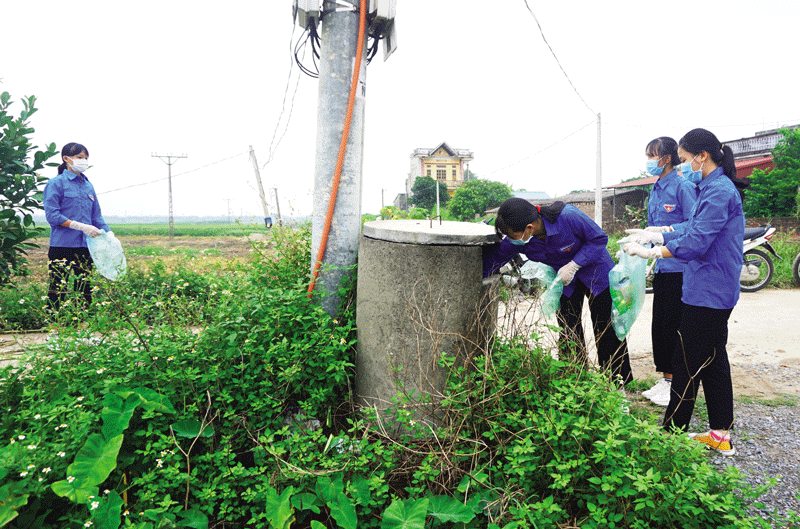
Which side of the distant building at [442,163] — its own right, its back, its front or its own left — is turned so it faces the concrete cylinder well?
front

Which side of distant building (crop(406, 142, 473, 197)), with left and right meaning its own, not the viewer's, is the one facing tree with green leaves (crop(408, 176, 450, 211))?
front

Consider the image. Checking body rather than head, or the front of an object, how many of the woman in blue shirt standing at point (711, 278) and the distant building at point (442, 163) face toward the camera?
1

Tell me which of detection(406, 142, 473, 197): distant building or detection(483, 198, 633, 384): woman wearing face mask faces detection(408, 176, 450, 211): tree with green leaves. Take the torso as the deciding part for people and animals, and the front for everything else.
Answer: the distant building

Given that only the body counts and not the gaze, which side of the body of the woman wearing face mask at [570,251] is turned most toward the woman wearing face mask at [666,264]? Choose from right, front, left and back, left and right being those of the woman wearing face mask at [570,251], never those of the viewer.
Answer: back

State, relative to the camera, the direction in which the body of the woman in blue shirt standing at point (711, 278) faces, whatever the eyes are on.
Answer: to the viewer's left

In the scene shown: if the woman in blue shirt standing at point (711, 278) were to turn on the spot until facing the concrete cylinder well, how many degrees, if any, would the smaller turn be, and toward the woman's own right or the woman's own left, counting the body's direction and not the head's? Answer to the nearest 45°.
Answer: approximately 45° to the woman's own left

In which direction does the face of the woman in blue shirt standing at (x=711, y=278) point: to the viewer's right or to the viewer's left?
to the viewer's left

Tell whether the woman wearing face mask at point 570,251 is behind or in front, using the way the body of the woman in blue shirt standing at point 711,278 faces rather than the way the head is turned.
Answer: in front

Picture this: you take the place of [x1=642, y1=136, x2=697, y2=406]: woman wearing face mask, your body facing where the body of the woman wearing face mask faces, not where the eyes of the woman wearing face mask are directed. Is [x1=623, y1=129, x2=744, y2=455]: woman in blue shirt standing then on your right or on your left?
on your left

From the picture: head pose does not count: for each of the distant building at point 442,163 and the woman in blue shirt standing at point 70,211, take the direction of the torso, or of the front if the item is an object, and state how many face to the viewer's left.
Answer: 0

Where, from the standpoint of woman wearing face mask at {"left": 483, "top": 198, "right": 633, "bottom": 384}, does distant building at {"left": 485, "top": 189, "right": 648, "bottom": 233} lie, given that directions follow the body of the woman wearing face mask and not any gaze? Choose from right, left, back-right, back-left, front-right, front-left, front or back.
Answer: back-right

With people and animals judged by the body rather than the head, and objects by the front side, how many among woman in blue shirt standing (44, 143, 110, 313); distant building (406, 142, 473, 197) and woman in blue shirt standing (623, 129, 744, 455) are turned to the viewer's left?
1

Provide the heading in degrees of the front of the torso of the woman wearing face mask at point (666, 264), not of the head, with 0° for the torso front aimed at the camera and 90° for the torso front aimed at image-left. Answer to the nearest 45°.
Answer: approximately 45°
